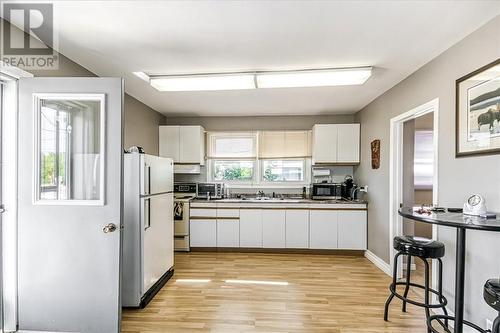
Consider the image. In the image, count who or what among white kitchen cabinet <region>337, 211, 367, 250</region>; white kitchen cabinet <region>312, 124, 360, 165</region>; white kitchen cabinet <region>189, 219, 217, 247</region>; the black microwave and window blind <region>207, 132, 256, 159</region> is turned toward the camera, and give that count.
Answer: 5

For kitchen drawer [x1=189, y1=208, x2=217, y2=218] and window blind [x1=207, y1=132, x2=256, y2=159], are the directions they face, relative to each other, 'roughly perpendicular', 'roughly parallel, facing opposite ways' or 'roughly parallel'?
roughly parallel

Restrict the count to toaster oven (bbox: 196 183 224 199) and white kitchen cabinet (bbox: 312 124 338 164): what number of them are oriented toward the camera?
2

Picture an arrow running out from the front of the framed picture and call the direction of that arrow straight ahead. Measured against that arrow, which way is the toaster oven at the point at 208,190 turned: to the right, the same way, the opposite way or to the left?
to the left

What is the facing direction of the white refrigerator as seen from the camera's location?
facing the viewer and to the right of the viewer

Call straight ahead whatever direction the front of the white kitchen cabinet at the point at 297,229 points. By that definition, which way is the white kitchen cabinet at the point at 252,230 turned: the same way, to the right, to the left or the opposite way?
the same way

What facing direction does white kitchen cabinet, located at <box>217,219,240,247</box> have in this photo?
toward the camera

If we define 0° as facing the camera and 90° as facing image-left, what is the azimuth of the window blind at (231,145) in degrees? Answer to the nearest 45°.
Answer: approximately 0°

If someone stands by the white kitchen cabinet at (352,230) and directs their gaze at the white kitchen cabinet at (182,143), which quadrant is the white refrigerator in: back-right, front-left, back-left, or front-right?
front-left

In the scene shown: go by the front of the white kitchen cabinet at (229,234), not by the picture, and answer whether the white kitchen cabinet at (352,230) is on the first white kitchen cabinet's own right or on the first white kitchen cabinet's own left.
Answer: on the first white kitchen cabinet's own left

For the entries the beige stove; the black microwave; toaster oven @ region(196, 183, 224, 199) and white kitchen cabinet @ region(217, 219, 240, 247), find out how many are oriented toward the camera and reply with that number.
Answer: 4

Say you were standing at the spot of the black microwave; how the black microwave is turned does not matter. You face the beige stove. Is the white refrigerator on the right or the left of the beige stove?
left

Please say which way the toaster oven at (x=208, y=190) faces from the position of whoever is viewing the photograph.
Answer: facing the viewer

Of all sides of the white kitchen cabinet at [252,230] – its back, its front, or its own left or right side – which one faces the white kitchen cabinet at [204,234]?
right

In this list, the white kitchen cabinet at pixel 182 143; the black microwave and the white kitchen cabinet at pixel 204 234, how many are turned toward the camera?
3

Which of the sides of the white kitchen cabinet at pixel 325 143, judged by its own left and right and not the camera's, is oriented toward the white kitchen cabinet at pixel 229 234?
right

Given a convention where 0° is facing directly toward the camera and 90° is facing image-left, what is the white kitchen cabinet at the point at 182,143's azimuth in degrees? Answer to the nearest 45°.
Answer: approximately 0°
